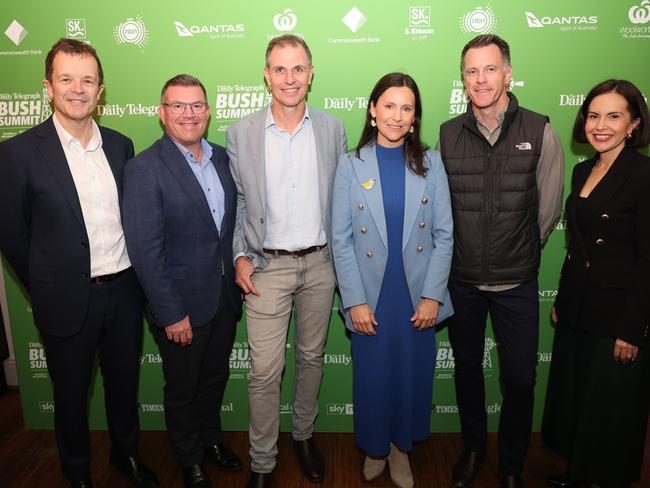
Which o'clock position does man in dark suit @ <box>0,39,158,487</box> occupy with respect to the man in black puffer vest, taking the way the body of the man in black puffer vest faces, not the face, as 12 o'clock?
The man in dark suit is roughly at 2 o'clock from the man in black puffer vest.

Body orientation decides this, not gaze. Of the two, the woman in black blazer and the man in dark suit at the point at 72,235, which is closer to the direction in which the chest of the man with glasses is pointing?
the woman in black blazer

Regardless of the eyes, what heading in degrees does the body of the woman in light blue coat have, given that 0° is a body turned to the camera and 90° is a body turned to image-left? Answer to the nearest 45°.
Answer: approximately 0°

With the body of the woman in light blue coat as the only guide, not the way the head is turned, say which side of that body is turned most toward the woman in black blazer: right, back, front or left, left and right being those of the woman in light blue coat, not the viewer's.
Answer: left

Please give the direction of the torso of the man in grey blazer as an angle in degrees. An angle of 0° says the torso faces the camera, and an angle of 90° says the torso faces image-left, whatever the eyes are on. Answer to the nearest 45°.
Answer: approximately 0°

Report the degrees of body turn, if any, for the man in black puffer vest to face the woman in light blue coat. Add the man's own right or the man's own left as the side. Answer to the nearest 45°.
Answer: approximately 45° to the man's own right

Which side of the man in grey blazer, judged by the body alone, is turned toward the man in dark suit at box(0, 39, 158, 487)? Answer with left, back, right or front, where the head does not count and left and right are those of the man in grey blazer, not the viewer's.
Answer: right

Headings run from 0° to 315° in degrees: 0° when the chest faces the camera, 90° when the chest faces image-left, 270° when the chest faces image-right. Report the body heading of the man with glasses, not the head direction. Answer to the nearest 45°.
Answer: approximately 315°

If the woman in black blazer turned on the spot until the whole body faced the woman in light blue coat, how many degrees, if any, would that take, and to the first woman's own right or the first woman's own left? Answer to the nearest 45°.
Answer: approximately 45° to the first woman's own right
